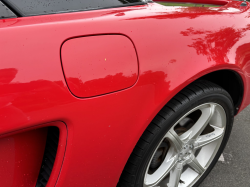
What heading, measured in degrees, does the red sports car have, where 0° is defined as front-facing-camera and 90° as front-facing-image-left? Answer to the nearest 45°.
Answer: approximately 45°
